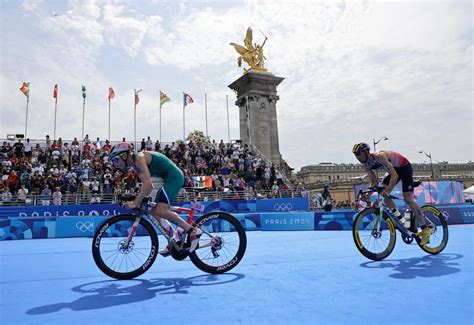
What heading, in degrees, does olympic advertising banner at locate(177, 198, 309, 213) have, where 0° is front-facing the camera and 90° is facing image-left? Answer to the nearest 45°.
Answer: approximately 0°

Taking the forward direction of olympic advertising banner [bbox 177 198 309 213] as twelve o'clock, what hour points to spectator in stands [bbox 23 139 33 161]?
The spectator in stands is roughly at 3 o'clock from the olympic advertising banner.

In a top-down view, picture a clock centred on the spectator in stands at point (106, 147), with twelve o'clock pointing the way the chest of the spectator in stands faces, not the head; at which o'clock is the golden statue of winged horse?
The golden statue of winged horse is roughly at 8 o'clock from the spectator in stands.

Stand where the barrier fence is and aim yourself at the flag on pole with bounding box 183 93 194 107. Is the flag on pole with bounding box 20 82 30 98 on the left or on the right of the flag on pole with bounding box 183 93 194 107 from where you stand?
left

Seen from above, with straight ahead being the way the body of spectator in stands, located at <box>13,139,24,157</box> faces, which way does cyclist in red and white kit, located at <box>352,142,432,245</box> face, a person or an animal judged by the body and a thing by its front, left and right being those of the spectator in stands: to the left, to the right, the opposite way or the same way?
to the right

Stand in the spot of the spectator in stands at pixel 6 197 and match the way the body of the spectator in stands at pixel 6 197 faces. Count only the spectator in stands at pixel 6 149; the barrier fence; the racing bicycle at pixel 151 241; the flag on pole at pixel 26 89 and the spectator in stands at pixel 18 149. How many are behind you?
3

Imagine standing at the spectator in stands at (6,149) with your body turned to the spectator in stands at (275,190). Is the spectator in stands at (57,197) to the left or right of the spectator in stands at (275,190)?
right

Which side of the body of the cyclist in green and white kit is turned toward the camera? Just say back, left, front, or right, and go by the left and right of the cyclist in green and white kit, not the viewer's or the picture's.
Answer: left

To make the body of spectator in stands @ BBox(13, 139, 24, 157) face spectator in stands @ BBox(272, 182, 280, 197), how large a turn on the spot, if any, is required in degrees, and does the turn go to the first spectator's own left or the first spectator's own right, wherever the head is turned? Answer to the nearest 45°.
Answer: approximately 90° to the first spectator's own left

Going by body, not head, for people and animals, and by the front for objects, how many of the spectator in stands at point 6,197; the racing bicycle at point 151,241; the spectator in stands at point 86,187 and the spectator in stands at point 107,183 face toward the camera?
3
